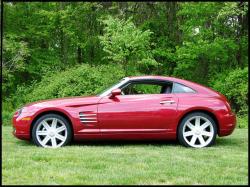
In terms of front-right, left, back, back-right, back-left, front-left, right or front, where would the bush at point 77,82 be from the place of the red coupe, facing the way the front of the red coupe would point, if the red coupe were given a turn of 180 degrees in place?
left

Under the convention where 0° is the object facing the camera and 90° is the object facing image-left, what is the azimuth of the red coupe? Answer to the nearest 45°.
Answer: approximately 90°

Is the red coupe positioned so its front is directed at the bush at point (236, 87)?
no

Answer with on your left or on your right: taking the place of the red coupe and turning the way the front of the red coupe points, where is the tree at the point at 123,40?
on your right

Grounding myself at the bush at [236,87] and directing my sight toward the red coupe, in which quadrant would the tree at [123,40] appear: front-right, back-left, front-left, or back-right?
front-right
